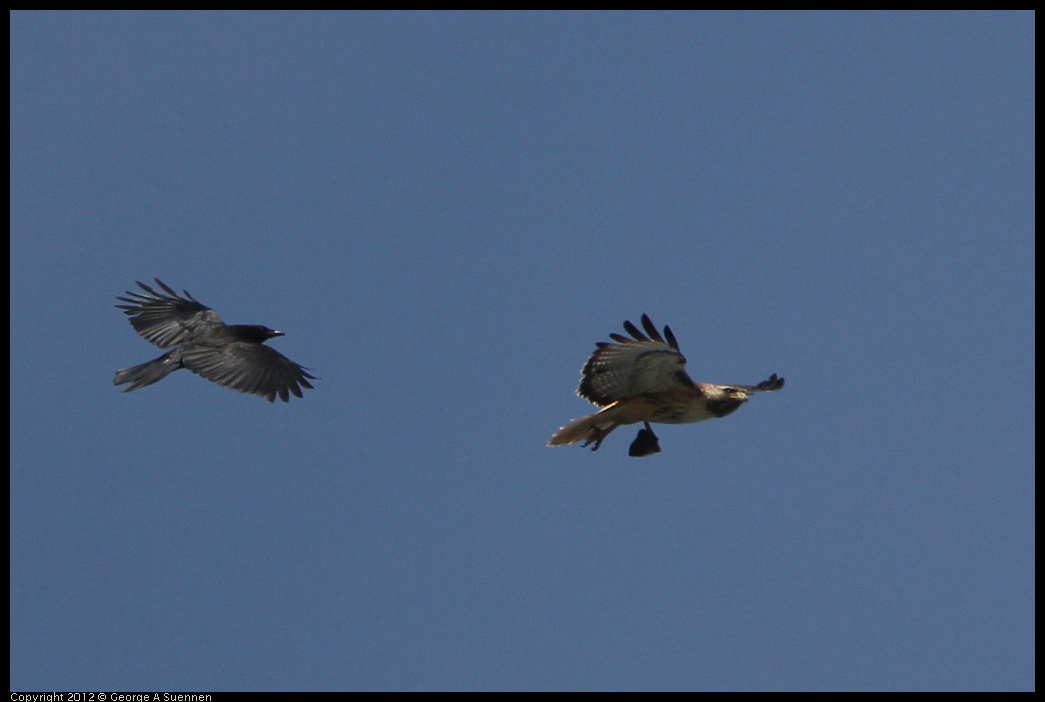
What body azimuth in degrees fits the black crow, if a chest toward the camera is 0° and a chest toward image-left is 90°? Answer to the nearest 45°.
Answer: approximately 270°
